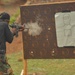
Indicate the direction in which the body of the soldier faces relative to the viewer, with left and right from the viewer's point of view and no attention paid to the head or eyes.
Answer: facing away from the viewer and to the right of the viewer
